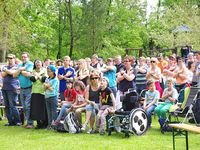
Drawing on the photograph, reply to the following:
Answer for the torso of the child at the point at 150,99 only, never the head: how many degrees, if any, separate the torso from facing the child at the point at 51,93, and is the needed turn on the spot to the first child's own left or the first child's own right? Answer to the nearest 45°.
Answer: approximately 45° to the first child's own right

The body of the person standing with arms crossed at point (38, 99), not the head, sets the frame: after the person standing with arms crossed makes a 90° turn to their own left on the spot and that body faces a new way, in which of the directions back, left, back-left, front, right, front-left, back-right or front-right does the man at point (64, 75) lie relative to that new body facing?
front-left

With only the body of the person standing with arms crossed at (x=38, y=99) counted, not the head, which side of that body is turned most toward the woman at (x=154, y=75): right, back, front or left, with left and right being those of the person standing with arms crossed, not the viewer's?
left

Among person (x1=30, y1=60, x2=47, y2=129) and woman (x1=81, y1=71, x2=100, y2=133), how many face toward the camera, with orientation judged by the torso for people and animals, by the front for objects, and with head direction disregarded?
2

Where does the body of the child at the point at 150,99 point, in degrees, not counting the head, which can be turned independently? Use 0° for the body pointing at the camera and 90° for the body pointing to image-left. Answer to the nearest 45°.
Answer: approximately 45°

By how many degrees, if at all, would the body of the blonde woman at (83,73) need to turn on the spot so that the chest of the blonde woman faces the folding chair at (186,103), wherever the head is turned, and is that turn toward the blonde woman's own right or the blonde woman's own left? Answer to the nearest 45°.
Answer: approximately 90° to the blonde woman's own left

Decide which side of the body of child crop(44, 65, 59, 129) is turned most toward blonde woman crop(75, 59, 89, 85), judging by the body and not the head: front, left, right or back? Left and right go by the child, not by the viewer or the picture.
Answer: back
